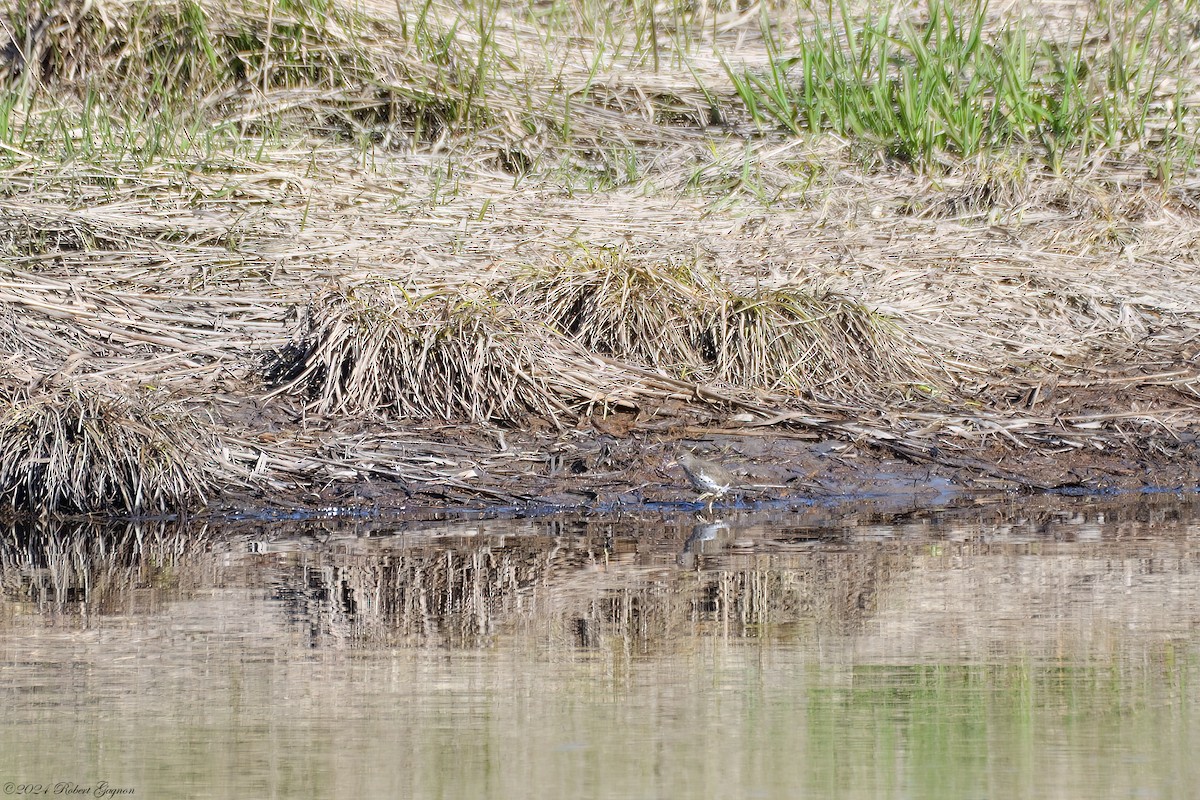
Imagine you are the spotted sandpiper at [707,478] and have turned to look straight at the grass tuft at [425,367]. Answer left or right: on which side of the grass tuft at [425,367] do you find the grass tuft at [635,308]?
right

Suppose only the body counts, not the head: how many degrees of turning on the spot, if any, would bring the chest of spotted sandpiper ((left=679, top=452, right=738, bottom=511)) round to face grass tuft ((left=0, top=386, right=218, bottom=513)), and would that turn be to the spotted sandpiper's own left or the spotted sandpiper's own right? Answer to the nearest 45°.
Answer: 0° — it already faces it

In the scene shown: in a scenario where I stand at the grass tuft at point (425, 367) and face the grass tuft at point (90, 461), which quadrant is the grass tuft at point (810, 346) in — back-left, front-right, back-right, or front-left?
back-left

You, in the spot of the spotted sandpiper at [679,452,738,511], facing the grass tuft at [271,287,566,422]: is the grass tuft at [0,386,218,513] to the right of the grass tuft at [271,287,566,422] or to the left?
left

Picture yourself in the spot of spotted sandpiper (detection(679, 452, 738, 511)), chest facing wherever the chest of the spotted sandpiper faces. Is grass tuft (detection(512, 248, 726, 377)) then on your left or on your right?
on your right

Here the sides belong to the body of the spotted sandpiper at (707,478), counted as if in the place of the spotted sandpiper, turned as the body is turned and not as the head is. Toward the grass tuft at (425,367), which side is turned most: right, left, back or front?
front

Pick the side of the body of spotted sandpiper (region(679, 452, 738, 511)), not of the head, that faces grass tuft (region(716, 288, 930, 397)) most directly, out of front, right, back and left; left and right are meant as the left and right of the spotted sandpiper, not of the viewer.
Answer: right

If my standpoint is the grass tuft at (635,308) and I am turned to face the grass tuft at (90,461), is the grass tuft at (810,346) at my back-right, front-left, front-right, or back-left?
back-left

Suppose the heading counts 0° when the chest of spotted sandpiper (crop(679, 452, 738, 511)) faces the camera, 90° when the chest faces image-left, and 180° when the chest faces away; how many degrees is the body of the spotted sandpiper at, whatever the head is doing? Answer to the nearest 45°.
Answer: approximately 90°
